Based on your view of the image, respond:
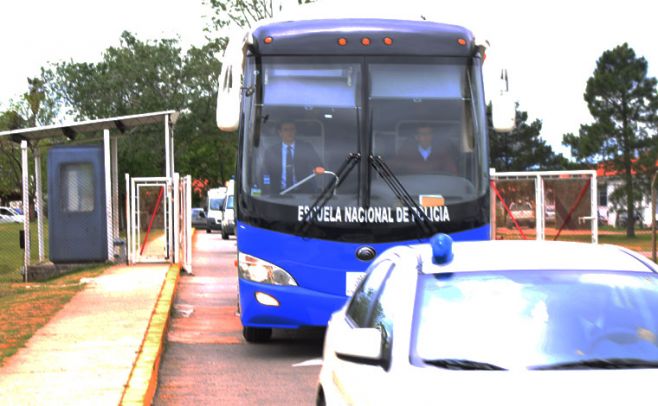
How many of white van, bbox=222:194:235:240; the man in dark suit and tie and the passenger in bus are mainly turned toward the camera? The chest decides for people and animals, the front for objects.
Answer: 3

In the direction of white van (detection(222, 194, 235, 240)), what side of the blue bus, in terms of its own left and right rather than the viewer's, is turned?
back

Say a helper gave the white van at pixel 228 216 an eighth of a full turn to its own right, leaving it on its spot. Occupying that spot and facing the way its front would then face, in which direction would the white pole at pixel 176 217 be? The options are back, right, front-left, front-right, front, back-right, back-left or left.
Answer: front-left

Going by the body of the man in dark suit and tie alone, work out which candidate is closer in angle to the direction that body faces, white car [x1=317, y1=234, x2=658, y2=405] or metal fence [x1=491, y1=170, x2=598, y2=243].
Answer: the white car

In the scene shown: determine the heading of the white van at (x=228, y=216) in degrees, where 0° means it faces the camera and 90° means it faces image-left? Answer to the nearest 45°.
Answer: approximately 0°

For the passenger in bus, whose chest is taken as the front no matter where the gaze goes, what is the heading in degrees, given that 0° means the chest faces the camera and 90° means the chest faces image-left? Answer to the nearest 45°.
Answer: approximately 0°
